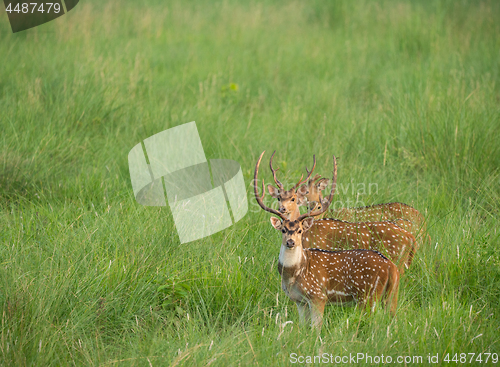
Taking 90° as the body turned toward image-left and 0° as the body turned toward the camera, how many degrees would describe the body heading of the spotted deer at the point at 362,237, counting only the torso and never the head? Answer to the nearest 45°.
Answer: approximately 90°

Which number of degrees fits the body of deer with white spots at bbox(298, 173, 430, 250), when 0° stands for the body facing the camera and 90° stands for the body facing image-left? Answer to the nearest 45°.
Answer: approximately 90°

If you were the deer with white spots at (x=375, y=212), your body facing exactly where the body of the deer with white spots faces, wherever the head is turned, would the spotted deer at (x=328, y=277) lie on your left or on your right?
on your left

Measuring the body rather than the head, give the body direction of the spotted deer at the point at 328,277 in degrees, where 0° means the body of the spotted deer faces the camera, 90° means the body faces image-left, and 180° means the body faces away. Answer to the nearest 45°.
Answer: approximately 45°

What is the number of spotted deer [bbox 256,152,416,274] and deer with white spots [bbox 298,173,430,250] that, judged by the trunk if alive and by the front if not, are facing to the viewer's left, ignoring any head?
2

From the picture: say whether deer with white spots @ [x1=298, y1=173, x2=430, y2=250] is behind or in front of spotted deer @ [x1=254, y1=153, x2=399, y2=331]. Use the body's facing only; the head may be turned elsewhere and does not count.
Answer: behind

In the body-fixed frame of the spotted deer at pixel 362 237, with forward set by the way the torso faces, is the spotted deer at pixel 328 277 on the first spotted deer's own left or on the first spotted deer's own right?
on the first spotted deer's own left

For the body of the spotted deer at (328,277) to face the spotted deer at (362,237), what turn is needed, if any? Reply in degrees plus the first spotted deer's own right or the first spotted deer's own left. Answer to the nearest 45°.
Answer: approximately 135° to the first spotted deer's own right
